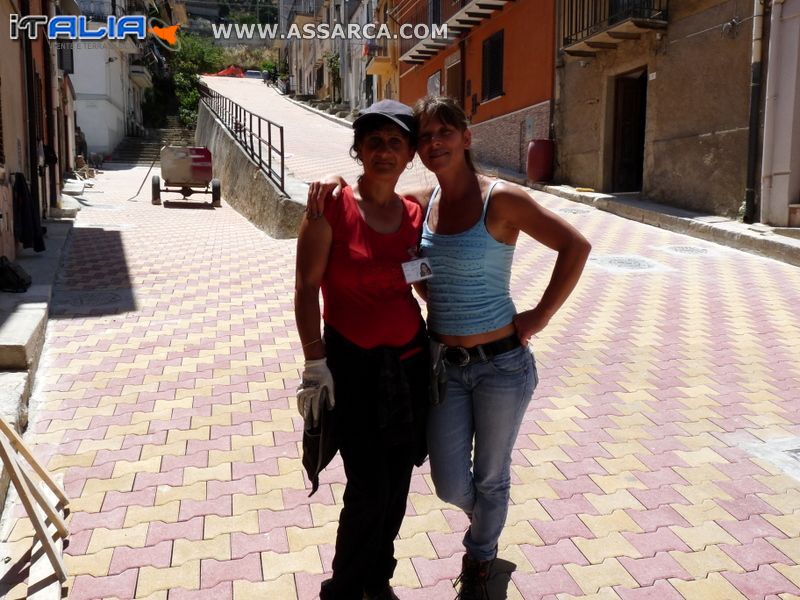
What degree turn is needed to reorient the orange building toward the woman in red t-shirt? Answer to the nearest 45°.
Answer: approximately 45° to its left

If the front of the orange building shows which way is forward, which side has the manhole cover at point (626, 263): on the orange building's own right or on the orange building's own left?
on the orange building's own left

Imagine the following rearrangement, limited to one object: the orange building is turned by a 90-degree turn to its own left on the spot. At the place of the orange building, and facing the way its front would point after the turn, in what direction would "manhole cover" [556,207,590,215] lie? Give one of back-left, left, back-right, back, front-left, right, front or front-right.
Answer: front-right

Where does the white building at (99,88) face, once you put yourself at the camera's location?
facing the viewer and to the right of the viewer

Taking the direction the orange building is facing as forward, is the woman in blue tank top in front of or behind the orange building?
in front

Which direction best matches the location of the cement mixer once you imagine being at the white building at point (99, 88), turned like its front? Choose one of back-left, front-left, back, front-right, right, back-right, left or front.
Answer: front-right

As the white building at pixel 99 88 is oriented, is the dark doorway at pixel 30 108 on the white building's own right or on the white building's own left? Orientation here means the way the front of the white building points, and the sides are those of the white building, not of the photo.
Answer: on the white building's own right

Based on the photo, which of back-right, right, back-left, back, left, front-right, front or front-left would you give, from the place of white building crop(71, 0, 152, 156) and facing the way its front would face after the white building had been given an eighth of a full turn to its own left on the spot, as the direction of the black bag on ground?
right

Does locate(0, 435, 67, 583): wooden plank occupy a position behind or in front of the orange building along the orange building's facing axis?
in front

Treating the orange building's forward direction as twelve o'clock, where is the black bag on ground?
The black bag on ground is roughly at 11 o'clock from the orange building.

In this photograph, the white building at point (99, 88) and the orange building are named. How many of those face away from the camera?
0

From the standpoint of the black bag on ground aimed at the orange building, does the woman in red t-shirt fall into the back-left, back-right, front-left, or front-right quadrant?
back-right

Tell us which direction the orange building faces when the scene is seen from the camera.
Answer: facing the viewer and to the left of the viewer

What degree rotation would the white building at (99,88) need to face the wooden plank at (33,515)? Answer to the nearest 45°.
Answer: approximately 45° to its right
